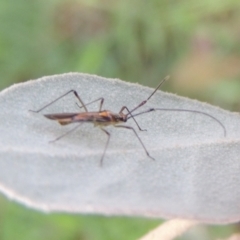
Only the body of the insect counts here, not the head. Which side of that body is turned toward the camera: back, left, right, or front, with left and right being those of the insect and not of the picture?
right
